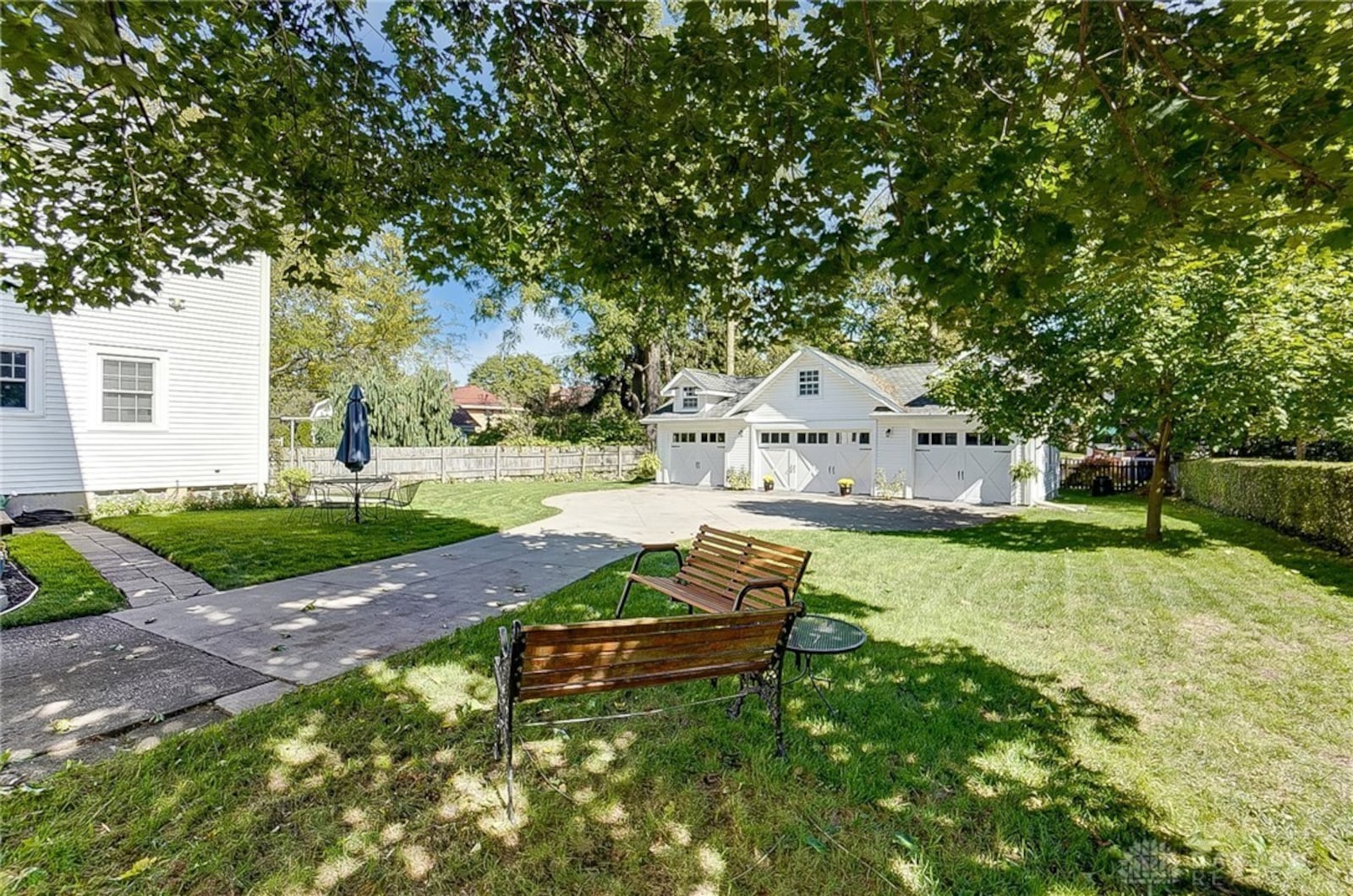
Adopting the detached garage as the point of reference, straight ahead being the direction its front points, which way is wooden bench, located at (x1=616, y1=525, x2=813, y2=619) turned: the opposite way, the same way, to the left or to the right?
the same way

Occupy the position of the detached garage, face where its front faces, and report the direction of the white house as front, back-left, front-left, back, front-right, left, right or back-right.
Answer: front

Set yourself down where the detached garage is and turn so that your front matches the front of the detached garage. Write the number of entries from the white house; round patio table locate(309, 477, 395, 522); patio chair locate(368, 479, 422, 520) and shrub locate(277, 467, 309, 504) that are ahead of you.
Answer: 4

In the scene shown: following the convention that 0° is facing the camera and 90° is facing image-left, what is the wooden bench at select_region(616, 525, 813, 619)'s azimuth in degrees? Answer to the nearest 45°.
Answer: approximately 45°

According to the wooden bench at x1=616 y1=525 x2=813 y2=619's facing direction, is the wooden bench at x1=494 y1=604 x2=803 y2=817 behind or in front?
in front

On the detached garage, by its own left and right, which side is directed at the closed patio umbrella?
front

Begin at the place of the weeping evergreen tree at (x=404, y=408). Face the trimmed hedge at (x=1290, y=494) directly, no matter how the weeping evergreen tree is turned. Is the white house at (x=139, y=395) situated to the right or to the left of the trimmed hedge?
right

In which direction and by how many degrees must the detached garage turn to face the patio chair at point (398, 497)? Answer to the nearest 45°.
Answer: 0° — it already faces it

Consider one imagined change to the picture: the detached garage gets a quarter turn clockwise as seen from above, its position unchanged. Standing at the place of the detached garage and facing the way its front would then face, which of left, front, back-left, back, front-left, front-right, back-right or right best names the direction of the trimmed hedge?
back

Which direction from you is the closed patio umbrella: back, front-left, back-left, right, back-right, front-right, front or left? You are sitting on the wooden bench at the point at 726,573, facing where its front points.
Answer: right

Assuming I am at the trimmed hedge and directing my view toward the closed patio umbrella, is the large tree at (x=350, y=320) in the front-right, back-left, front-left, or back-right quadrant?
front-right

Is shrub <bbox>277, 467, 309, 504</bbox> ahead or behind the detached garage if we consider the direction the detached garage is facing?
ahead

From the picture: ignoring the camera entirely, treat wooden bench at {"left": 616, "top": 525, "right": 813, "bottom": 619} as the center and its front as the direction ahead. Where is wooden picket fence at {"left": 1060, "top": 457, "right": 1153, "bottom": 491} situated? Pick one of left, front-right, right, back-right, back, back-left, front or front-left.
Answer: back

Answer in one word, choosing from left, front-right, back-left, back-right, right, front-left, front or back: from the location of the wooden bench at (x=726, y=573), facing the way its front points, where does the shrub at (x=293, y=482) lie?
right

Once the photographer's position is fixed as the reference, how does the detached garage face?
facing the viewer and to the left of the viewer

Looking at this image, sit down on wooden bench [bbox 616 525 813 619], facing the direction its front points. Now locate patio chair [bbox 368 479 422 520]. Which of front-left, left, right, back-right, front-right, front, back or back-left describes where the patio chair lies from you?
right

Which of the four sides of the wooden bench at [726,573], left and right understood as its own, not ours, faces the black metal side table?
left
